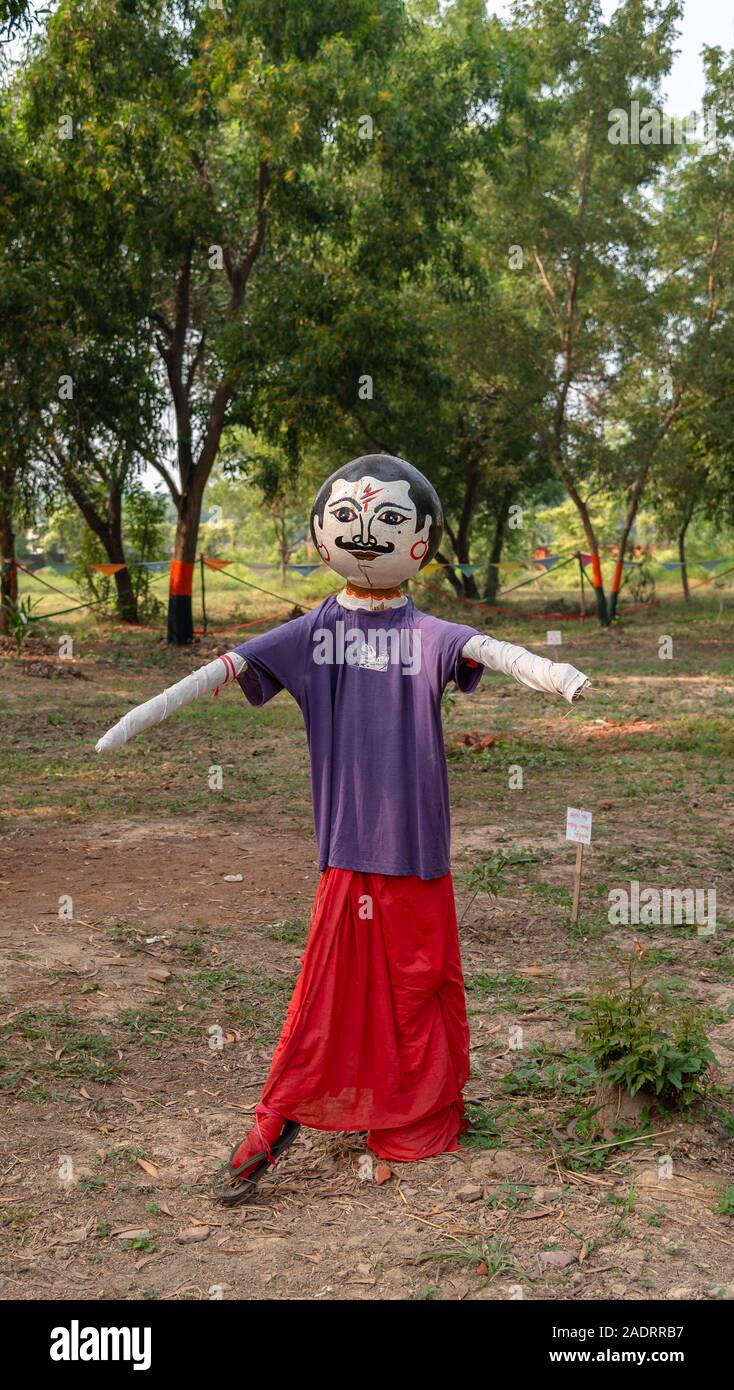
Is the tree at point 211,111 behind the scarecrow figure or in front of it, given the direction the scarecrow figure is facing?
behind

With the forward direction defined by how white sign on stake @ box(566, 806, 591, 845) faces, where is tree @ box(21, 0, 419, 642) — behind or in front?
behind

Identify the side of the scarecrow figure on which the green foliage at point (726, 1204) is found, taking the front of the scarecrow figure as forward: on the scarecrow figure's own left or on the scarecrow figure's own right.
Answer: on the scarecrow figure's own left

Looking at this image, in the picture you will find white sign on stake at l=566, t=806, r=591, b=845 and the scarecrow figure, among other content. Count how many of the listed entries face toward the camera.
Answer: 2

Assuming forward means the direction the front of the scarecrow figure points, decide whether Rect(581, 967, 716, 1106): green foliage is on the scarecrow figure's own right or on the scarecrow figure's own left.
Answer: on the scarecrow figure's own left

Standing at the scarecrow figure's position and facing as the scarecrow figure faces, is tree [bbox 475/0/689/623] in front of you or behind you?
behind

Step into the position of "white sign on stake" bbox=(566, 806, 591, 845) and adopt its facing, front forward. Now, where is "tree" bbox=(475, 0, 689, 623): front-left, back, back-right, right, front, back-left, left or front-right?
back
